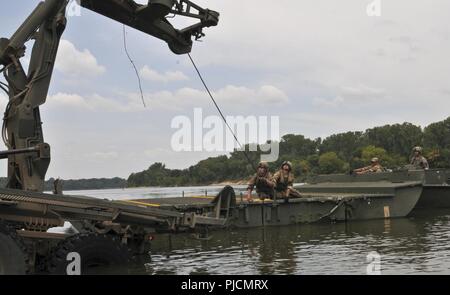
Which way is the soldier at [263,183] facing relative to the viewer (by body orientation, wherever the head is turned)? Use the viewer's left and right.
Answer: facing the viewer

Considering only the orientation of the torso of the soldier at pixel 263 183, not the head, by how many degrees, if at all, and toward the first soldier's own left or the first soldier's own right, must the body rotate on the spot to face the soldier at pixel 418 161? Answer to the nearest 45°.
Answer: approximately 135° to the first soldier's own left

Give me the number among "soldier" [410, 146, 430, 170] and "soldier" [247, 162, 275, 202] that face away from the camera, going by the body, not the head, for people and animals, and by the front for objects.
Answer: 0

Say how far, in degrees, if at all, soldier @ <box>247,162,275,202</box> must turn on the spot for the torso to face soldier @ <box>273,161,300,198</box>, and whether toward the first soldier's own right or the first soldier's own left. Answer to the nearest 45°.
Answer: approximately 135° to the first soldier's own left

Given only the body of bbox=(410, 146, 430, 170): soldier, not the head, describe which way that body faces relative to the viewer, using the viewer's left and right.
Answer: facing the viewer and to the right of the viewer
